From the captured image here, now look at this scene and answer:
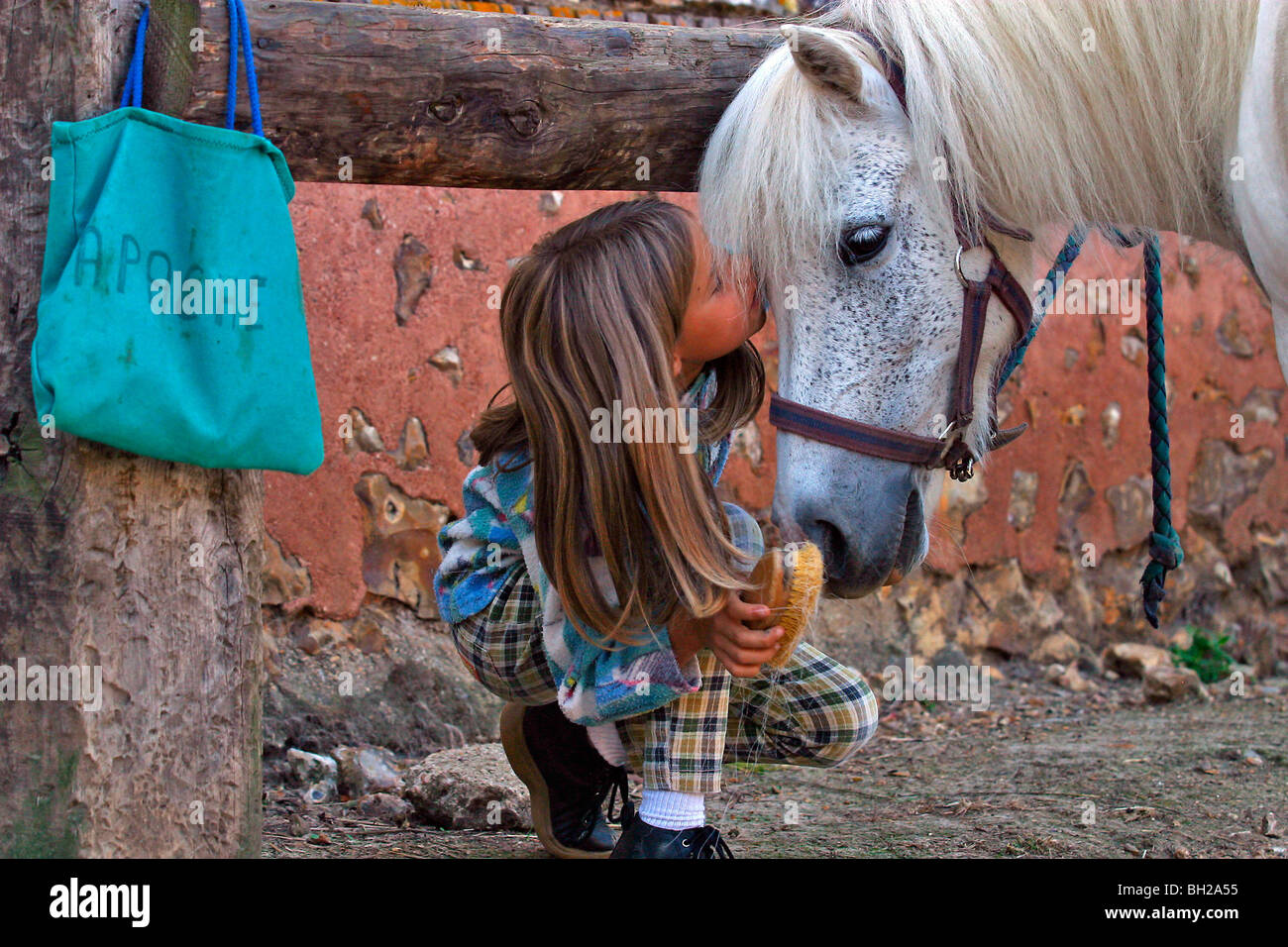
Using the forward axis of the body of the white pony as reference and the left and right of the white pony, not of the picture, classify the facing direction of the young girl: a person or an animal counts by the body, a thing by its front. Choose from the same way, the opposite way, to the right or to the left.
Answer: the opposite way

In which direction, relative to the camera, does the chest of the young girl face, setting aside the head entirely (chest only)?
to the viewer's right

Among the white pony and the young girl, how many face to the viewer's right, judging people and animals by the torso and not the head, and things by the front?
1

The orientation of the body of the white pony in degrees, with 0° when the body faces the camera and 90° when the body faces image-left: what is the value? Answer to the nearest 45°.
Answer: approximately 90°

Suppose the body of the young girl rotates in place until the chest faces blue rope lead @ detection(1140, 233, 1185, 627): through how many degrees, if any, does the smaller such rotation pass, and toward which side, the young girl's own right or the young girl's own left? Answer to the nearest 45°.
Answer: approximately 45° to the young girl's own left

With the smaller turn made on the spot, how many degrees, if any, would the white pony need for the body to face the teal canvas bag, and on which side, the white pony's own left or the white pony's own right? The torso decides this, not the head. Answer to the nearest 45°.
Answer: approximately 45° to the white pony's own left

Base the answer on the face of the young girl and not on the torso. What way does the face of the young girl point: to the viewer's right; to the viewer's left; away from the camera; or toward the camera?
to the viewer's right
